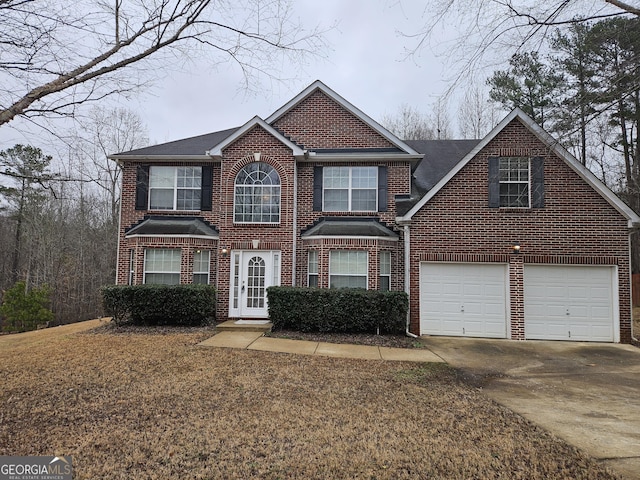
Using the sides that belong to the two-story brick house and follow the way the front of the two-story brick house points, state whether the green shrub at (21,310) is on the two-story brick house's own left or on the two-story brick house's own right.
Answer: on the two-story brick house's own right

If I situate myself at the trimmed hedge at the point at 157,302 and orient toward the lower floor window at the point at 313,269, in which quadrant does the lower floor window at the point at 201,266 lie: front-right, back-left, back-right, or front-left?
front-left

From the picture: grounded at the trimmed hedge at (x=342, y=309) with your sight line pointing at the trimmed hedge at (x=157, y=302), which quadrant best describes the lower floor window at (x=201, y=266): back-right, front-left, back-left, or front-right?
front-right

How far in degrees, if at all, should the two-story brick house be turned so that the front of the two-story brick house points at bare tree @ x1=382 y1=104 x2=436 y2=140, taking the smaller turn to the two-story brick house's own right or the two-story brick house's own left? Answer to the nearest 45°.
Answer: approximately 180°

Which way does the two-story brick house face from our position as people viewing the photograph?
facing the viewer
